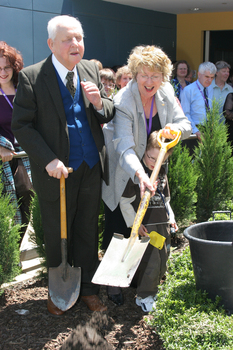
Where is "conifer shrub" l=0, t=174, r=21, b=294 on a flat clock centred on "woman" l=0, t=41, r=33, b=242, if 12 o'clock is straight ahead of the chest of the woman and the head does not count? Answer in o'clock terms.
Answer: The conifer shrub is roughly at 12 o'clock from the woman.

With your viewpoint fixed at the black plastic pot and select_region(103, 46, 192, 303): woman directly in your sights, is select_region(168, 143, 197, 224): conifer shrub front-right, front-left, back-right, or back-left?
front-right

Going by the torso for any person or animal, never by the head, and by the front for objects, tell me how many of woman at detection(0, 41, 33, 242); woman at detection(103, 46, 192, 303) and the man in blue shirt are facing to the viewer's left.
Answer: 0

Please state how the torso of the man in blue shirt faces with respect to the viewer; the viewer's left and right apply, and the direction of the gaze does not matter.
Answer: facing the viewer and to the right of the viewer

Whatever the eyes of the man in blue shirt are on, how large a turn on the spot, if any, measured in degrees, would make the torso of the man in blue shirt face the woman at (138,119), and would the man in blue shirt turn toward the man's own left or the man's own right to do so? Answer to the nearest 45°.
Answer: approximately 45° to the man's own right

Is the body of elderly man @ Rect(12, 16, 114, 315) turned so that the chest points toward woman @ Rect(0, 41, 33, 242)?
no

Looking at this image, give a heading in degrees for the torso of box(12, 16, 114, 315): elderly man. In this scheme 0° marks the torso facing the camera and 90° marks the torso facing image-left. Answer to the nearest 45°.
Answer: approximately 315°

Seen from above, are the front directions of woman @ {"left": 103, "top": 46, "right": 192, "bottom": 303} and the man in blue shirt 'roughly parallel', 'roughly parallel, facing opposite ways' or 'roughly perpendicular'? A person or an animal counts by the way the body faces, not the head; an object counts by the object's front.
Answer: roughly parallel

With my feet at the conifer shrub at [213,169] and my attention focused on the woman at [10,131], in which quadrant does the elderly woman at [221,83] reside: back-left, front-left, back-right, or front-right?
back-right

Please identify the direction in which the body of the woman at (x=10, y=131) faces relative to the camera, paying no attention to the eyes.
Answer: toward the camera

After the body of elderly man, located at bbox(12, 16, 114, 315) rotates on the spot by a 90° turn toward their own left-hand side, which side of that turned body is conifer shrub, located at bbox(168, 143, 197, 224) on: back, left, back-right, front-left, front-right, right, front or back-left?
front

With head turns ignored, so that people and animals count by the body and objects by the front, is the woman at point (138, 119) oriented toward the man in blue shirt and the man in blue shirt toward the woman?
no

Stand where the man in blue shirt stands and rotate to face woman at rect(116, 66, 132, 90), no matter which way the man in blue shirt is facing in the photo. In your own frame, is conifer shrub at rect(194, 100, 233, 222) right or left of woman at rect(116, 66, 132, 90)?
left

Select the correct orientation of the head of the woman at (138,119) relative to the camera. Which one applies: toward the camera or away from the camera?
toward the camera

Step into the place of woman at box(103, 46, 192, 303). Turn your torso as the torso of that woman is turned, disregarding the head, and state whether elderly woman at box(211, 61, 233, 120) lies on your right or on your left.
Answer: on your left

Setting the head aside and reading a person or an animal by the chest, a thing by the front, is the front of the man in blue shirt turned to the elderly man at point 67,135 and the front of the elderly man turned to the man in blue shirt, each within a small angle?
no
